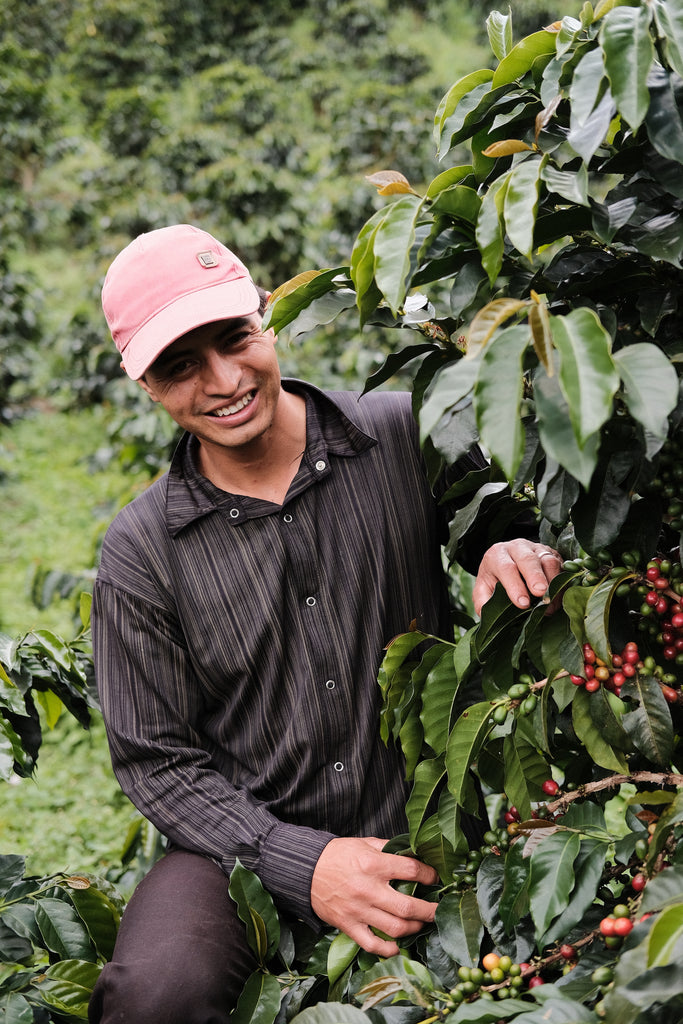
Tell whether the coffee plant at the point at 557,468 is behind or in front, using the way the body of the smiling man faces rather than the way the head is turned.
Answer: in front

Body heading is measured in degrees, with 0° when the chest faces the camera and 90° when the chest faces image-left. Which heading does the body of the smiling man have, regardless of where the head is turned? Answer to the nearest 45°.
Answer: approximately 0°
